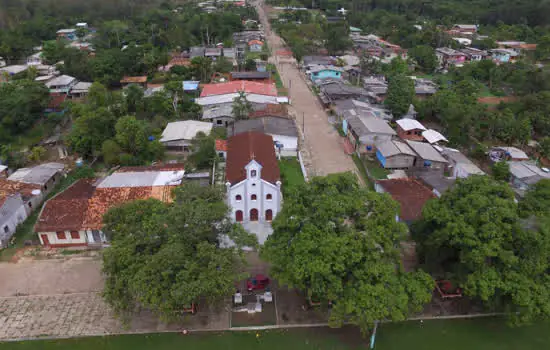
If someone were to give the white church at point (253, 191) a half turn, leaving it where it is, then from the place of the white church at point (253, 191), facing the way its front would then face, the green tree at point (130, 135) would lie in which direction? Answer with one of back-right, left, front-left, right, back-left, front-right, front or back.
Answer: front-left

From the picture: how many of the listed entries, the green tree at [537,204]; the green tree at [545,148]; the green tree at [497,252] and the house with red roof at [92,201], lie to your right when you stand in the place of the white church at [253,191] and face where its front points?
1

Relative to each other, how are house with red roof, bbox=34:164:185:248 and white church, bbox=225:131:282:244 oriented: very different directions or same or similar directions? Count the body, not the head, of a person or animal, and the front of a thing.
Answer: same or similar directions

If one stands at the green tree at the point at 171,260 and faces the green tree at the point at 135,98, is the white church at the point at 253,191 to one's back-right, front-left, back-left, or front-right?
front-right

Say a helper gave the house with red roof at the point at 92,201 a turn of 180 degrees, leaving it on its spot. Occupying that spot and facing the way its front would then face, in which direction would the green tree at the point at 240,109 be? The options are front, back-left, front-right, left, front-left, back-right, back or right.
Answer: front-right

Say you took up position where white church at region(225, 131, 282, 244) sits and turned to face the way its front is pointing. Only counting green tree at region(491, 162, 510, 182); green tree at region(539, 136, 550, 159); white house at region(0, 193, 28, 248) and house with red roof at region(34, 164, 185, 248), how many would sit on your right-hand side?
2

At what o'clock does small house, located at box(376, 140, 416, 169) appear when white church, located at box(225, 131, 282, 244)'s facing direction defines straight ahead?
The small house is roughly at 8 o'clock from the white church.

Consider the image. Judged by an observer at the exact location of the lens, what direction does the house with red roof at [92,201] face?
facing the viewer

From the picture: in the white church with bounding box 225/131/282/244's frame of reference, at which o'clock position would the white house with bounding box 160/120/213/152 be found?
the white house with bounding box 160/120/213/152 is roughly at 5 o'clock from the white church with bounding box 225/131/282/244.

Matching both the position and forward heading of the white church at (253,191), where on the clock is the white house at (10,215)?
the white house at (10,215) is roughly at 3 o'clock from the white church at (253,191).

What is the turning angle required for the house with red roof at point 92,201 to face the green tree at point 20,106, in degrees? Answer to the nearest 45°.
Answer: approximately 180°

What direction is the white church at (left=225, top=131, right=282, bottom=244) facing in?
toward the camera

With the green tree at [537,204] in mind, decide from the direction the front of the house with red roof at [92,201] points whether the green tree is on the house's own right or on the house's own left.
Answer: on the house's own left

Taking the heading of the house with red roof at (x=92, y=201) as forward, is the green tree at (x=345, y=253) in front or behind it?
in front

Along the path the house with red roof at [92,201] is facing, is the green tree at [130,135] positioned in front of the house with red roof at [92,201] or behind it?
behind

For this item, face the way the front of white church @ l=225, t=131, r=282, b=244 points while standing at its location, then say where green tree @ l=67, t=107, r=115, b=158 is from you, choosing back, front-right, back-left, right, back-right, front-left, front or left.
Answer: back-right

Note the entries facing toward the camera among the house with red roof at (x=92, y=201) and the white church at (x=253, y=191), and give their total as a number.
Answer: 2

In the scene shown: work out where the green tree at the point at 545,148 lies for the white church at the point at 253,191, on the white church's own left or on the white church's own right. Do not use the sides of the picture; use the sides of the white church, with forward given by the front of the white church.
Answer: on the white church's own left

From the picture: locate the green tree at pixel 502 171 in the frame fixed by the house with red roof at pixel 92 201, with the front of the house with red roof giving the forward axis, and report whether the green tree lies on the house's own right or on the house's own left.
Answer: on the house's own left
